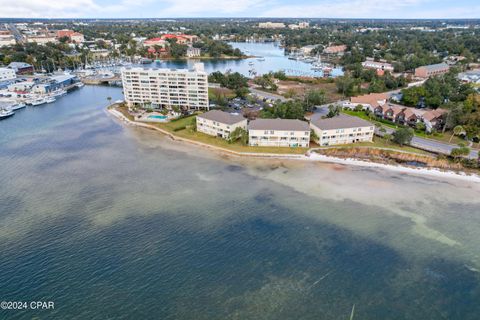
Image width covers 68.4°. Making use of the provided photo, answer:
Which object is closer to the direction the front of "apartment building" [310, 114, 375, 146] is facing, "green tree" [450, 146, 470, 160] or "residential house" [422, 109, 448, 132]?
the green tree

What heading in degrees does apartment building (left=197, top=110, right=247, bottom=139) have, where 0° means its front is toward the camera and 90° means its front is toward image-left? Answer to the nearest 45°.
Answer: approximately 45°

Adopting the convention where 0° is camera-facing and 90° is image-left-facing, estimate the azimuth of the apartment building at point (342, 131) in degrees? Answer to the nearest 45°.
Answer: approximately 0°

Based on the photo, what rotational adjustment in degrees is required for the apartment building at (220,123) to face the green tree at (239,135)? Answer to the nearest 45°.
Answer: approximately 90° to its left

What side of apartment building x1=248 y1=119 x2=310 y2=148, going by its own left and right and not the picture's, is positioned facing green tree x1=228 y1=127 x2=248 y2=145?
right

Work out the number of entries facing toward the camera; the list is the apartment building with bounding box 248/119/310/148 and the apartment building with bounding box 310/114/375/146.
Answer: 2

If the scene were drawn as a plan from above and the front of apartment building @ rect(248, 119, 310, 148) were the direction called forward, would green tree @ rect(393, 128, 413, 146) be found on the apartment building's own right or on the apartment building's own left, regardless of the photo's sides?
on the apartment building's own left

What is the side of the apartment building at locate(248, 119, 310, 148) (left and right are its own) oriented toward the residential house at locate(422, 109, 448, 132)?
left

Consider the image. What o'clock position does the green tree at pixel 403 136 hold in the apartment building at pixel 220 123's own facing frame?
The green tree is roughly at 8 o'clock from the apartment building.
